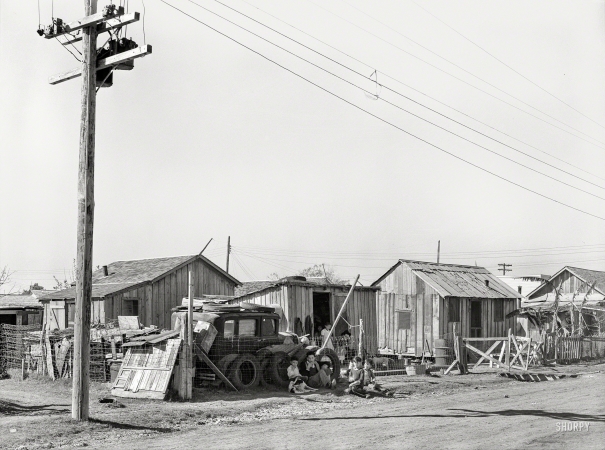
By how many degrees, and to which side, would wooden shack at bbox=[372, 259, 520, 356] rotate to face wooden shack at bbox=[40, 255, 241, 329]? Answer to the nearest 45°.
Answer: approximately 90° to its right

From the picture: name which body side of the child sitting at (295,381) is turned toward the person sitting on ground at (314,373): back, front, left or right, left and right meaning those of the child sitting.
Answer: left

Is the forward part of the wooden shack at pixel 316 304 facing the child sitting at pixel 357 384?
yes

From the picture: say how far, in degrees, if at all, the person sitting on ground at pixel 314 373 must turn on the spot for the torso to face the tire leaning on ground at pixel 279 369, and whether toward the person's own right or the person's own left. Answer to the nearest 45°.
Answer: approximately 90° to the person's own right

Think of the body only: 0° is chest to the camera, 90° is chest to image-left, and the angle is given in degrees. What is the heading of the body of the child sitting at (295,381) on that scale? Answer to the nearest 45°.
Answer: approximately 315°

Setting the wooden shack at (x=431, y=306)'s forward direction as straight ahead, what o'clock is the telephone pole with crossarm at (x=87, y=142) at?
The telephone pole with crossarm is roughly at 2 o'clock from the wooden shack.

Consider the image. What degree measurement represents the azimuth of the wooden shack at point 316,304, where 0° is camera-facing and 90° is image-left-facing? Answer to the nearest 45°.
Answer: approximately 0°

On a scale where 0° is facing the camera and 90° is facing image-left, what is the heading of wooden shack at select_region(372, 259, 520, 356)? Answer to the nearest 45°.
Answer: approximately 315°

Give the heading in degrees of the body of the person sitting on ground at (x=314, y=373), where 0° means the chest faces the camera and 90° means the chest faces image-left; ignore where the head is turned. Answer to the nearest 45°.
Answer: approximately 315°

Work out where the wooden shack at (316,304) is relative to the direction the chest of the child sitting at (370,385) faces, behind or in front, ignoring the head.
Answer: behind
